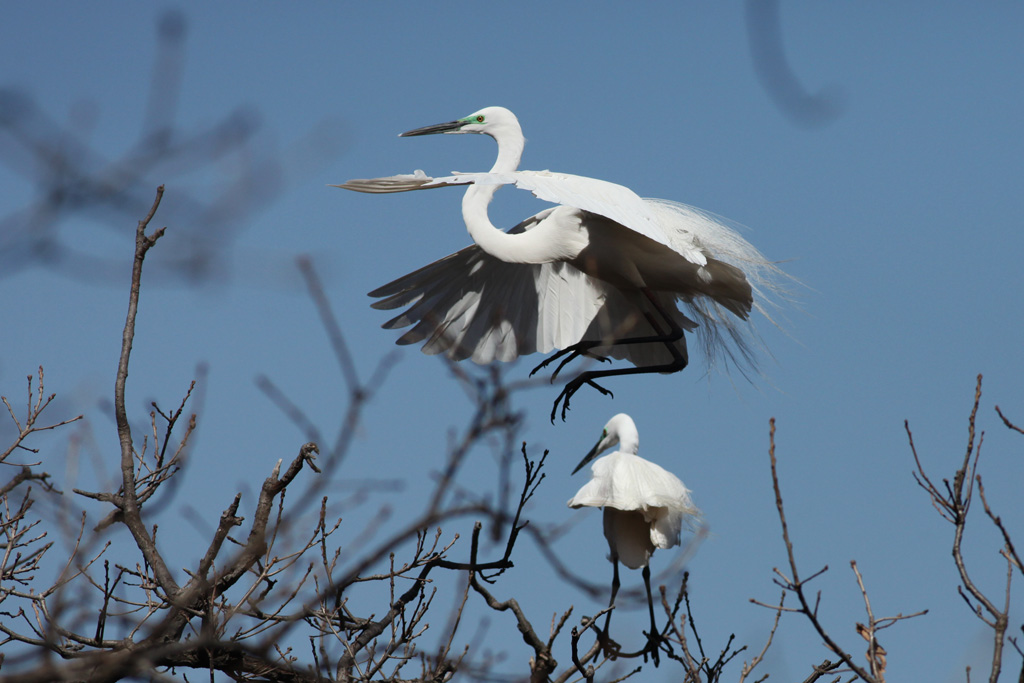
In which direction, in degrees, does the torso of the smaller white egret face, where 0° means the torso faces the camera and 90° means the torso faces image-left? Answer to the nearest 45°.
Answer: approximately 135°

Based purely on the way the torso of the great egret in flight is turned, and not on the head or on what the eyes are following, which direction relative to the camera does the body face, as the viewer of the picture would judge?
to the viewer's left
